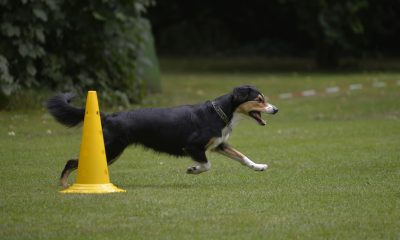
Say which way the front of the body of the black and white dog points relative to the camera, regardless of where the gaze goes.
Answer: to the viewer's right

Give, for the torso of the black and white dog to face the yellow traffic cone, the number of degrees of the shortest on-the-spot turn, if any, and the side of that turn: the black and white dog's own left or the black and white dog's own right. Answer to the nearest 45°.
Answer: approximately 135° to the black and white dog's own right
